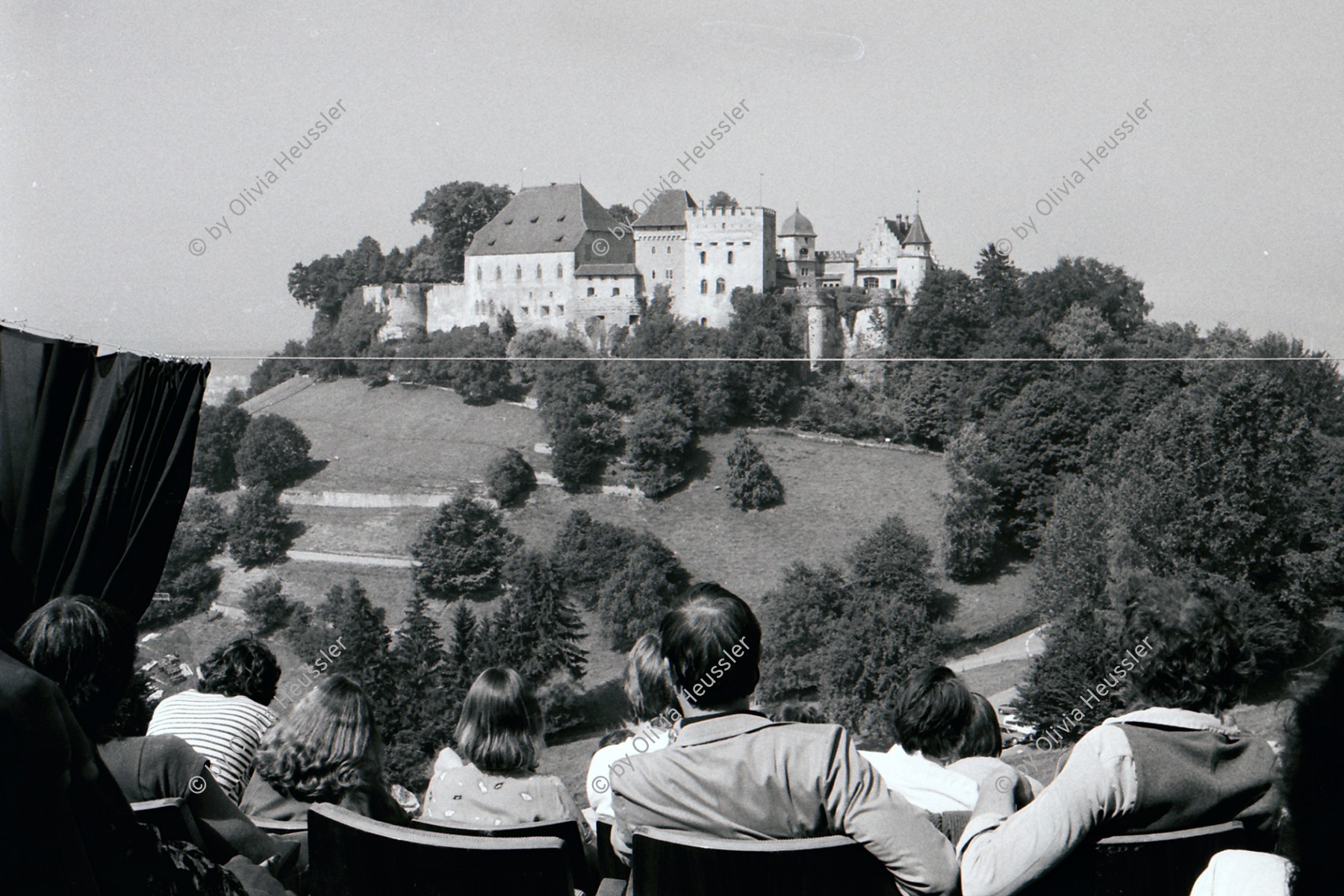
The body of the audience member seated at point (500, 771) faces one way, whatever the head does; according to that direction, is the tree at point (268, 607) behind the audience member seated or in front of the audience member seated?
in front

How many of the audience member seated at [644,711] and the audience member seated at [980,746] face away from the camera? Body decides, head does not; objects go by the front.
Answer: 2

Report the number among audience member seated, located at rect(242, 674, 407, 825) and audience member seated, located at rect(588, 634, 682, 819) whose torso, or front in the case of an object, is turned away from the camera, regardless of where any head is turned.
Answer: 2

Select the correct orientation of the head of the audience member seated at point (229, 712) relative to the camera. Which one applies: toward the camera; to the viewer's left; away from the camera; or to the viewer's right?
away from the camera

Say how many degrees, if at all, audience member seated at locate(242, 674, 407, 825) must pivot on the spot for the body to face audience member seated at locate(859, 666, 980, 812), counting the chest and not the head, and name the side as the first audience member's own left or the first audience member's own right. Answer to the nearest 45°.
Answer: approximately 90° to the first audience member's own right

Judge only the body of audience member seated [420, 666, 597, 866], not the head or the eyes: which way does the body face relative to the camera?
away from the camera

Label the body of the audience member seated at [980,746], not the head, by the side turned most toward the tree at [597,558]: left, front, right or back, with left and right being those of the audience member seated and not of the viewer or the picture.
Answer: front

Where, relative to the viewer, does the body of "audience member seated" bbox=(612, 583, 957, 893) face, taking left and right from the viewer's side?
facing away from the viewer

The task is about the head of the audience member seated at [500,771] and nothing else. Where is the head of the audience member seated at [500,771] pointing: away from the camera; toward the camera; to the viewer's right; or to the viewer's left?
away from the camera

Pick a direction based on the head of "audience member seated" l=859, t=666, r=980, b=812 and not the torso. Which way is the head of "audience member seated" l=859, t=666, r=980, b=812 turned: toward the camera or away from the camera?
away from the camera

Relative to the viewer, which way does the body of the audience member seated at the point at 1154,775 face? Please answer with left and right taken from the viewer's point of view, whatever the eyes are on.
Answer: facing away from the viewer

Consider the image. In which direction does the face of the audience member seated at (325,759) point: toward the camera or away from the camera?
away from the camera

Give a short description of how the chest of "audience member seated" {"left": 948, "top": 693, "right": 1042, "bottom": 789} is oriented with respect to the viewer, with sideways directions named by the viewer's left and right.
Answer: facing away from the viewer

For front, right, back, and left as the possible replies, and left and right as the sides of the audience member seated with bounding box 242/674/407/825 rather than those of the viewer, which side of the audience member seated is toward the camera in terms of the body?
back

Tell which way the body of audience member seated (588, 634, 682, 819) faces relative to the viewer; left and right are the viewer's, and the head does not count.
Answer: facing away from the viewer

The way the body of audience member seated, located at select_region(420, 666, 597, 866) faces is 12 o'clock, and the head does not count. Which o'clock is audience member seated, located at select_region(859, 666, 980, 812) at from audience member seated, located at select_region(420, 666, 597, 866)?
audience member seated, located at select_region(859, 666, 980, 812) is roughly at 3 o'clock from audience member seated, located at select_region(420, 666, 597, 866).
